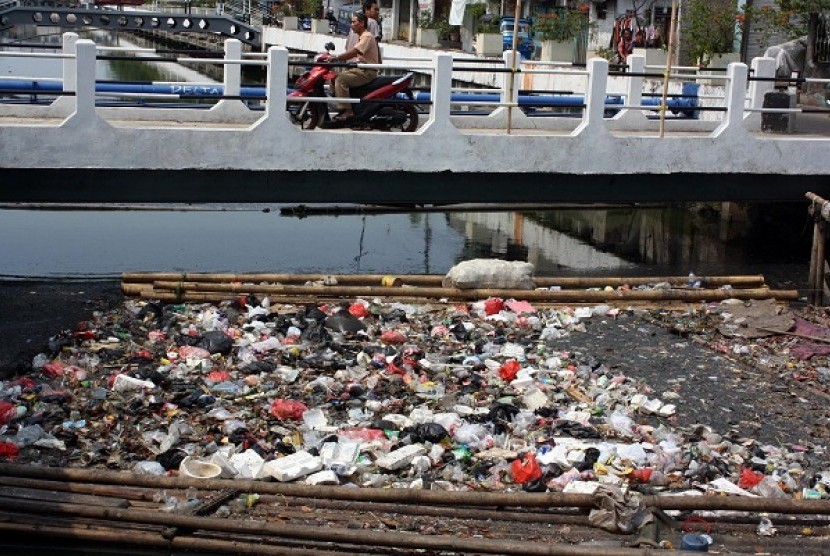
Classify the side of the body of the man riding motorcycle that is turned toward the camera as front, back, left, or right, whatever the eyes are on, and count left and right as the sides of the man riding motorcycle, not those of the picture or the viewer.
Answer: left

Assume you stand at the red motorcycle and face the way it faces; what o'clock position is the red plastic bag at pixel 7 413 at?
The red plastic bag is roughly at 10 o'clock from the red motorcycle.

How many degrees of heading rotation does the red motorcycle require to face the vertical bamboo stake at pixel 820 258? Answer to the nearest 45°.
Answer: approximately 180°

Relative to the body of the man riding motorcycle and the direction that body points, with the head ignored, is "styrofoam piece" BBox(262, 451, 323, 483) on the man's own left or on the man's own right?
on the man's own left

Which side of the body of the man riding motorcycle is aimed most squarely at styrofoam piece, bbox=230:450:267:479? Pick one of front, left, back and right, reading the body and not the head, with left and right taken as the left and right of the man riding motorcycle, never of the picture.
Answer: left

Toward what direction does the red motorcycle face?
to the viewer's left

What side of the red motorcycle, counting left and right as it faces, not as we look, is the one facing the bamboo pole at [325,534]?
left

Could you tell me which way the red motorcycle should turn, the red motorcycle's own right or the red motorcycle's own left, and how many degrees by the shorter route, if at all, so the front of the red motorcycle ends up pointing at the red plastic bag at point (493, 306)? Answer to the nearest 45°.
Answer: approximately 135° to the red motorcycle's own left

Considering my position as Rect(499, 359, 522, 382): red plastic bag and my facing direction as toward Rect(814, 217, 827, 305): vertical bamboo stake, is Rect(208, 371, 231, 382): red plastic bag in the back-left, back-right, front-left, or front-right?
back-left

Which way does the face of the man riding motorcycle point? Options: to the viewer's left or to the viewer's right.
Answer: to the viewer's left

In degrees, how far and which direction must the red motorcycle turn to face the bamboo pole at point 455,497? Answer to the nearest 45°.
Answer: approximately 90° to its left

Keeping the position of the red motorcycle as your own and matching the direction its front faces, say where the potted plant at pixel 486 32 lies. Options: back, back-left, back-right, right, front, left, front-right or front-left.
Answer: right
